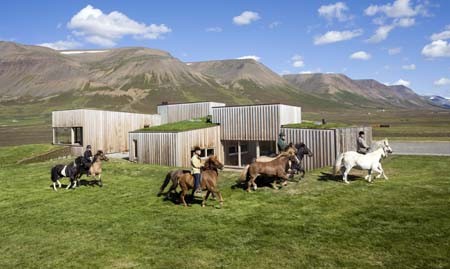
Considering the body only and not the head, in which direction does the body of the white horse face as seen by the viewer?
to the viewer's right

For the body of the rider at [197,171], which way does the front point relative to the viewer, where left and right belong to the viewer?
facing to the right of the viewer

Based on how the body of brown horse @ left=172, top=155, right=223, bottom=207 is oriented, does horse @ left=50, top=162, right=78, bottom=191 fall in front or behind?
behind

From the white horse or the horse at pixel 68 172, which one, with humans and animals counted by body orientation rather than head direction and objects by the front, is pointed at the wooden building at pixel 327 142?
the horse

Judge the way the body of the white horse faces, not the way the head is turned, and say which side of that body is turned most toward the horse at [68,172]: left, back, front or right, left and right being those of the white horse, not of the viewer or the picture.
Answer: back

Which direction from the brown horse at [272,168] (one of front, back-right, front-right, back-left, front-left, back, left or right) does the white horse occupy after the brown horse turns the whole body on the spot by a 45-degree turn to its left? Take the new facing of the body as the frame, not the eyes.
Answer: front-right

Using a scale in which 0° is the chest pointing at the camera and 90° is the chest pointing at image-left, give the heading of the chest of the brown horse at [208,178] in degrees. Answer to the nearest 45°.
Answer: approximately 270°

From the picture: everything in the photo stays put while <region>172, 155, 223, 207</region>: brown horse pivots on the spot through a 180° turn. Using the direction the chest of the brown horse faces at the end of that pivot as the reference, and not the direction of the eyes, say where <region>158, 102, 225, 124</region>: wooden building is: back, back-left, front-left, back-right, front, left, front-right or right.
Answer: right

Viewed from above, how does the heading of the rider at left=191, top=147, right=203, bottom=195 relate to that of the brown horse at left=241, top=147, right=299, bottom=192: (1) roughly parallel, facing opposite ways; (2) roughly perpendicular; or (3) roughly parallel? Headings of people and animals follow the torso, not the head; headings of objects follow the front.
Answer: roughly parallel

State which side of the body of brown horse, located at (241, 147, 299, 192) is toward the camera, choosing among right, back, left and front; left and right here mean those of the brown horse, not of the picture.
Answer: right

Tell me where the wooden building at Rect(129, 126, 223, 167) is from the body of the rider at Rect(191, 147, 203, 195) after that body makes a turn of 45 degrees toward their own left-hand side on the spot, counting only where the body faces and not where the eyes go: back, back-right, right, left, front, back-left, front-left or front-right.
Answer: front-left

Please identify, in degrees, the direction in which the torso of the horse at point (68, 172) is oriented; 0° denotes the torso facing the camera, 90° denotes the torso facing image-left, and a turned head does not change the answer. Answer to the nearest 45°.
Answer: approximately 270°

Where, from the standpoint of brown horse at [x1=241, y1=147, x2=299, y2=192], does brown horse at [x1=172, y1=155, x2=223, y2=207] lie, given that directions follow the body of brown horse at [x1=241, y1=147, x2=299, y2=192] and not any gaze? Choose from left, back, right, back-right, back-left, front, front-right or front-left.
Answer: back-right

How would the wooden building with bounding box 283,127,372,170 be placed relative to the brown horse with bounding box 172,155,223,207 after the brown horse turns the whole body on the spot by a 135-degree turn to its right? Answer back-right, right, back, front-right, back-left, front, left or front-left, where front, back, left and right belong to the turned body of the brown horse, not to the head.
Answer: back

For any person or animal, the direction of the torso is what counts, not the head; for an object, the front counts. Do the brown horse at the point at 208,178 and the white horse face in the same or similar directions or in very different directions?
same or similar directions

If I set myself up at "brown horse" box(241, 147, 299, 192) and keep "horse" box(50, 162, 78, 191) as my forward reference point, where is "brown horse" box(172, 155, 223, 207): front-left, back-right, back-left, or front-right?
front-left
